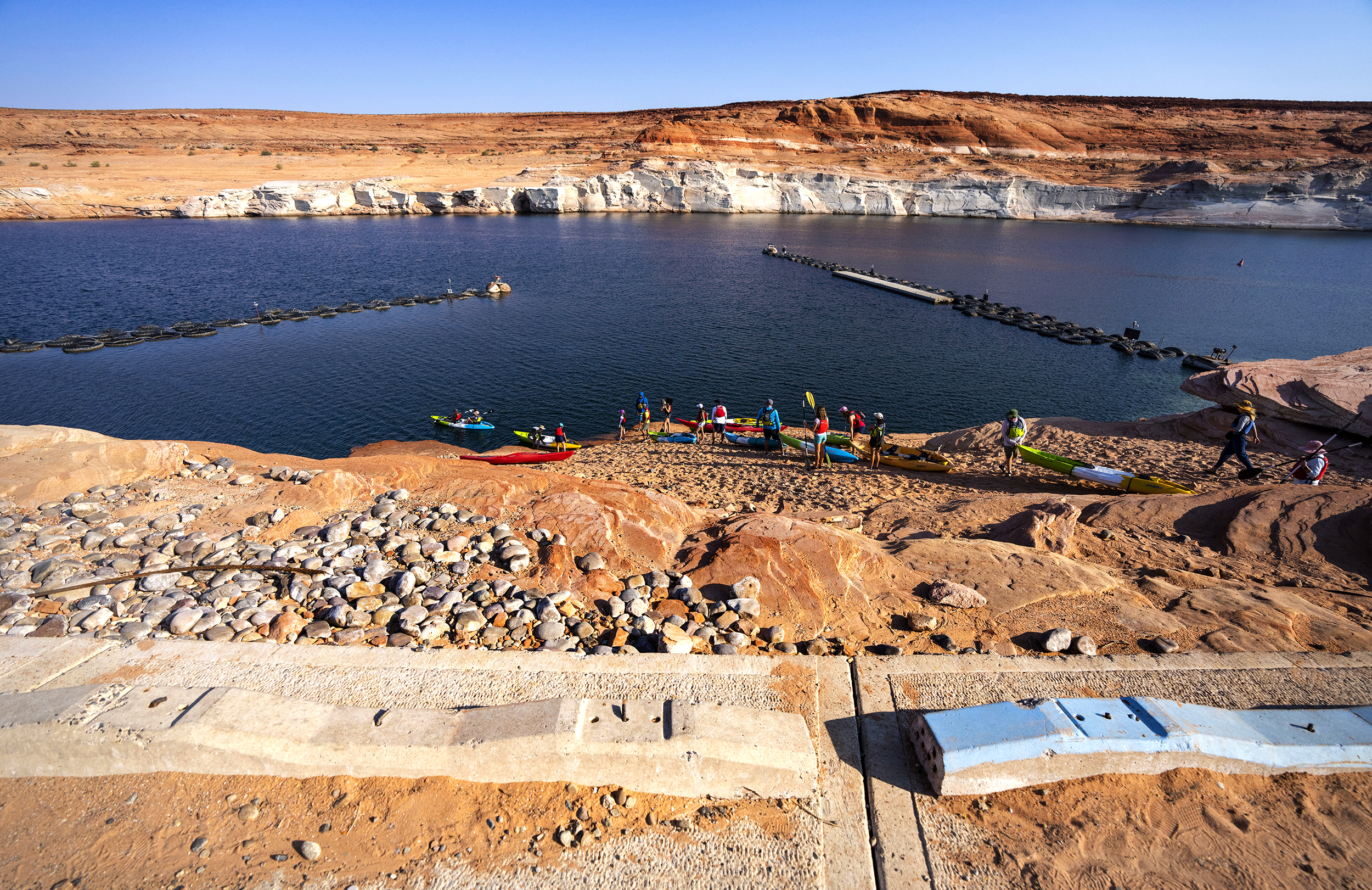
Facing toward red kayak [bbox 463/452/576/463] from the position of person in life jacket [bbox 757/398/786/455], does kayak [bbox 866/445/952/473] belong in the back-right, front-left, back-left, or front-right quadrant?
back-left

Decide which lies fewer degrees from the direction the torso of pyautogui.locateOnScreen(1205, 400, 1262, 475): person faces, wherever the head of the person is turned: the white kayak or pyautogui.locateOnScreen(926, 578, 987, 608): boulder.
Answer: the white kayak

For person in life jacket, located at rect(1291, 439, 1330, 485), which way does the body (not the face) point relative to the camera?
to the viewer's left

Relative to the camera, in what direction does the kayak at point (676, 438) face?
facing to the left of the viewer

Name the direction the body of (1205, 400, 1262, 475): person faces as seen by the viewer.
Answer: to the viewer's left

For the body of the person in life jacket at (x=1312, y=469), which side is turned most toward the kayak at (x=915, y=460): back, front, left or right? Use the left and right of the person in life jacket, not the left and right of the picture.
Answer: front

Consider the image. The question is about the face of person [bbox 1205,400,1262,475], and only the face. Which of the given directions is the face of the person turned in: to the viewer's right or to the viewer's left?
to the viewer's left

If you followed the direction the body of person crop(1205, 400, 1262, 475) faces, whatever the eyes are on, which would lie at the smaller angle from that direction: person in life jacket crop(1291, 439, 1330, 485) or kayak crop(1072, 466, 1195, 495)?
the kayak

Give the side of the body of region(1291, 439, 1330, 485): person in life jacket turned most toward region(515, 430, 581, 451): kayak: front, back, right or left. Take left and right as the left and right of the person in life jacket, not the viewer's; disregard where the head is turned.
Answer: front

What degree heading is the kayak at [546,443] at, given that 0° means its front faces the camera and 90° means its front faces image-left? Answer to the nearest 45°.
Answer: approximately 90°
